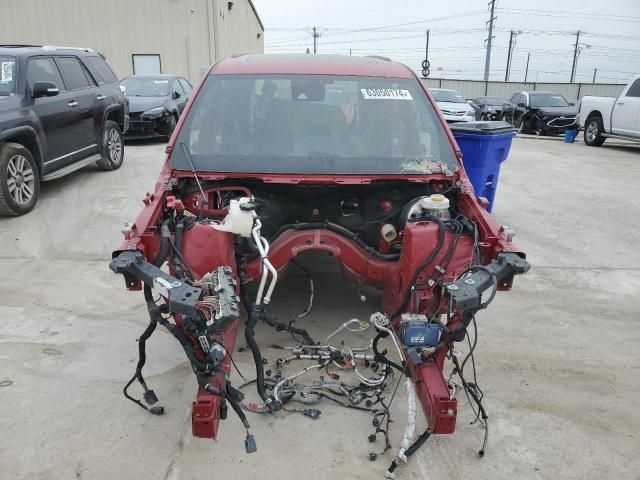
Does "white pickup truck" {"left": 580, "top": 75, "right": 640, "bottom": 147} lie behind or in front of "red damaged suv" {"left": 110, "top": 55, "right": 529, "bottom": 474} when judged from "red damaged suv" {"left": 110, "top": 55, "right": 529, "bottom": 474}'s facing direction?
behind

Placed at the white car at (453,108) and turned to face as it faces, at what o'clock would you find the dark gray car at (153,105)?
The dark gray car is roughly at 3 o'clock from the white car.

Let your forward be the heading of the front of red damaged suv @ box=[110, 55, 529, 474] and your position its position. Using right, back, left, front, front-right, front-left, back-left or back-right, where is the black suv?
back-right

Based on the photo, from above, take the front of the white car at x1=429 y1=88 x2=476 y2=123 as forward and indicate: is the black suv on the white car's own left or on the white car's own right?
on the white car's own right

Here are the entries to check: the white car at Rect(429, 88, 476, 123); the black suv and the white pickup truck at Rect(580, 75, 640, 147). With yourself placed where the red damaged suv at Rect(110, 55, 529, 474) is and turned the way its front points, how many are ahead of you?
0

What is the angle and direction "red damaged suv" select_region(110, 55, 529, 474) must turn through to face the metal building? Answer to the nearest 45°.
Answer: approximately 180°

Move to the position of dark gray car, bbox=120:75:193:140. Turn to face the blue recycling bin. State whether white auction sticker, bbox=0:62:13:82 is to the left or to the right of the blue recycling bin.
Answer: right

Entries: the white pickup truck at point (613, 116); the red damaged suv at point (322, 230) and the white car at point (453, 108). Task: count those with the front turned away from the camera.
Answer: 0

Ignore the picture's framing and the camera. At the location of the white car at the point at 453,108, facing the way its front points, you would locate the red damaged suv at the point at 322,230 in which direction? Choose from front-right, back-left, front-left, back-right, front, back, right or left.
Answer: front-right

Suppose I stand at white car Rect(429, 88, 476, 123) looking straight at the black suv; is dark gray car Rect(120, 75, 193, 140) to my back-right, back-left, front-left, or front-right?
front-right

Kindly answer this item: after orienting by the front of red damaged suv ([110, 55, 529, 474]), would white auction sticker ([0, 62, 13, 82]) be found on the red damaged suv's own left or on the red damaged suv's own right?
on the red damaged suv's own right

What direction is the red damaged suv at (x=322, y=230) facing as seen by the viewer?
toward the camera
